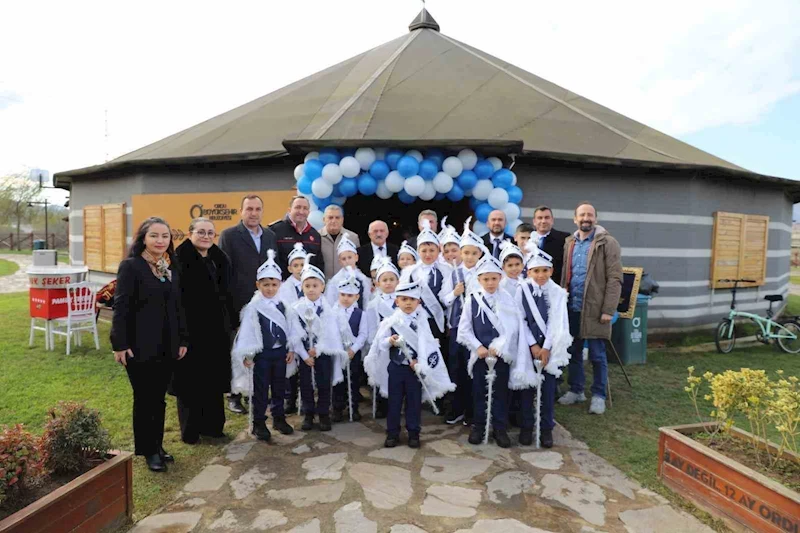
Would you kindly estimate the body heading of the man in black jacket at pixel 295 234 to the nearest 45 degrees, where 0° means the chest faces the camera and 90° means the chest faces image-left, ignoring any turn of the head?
approximately 0°

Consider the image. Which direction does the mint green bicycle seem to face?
to the viewer's left

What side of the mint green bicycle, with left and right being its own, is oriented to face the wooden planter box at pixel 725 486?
left

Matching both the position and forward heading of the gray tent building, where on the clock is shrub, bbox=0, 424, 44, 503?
The shrub is roughly at 1 o'clock from the gray tent building.

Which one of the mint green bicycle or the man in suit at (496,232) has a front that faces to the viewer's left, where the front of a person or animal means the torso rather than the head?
the mint green bicycle
